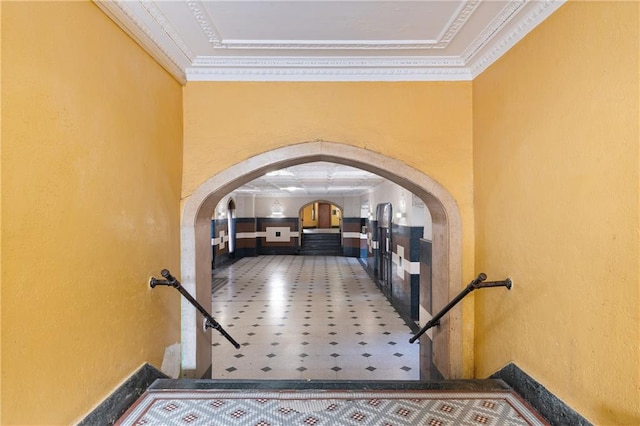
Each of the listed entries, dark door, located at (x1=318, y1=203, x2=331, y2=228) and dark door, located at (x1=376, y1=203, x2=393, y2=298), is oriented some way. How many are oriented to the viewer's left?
1

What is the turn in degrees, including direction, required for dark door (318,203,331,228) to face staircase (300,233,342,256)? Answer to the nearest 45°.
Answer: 0° — it already faces it

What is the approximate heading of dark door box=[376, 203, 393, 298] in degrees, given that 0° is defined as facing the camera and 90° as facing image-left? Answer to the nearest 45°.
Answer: approximately 90°

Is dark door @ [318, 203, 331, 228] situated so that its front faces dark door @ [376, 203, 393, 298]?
yes

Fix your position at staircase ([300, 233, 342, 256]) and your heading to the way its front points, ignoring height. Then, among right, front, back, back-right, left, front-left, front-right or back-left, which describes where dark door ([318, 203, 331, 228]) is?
back

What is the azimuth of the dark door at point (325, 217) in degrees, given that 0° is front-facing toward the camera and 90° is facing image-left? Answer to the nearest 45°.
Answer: approximately 0°
